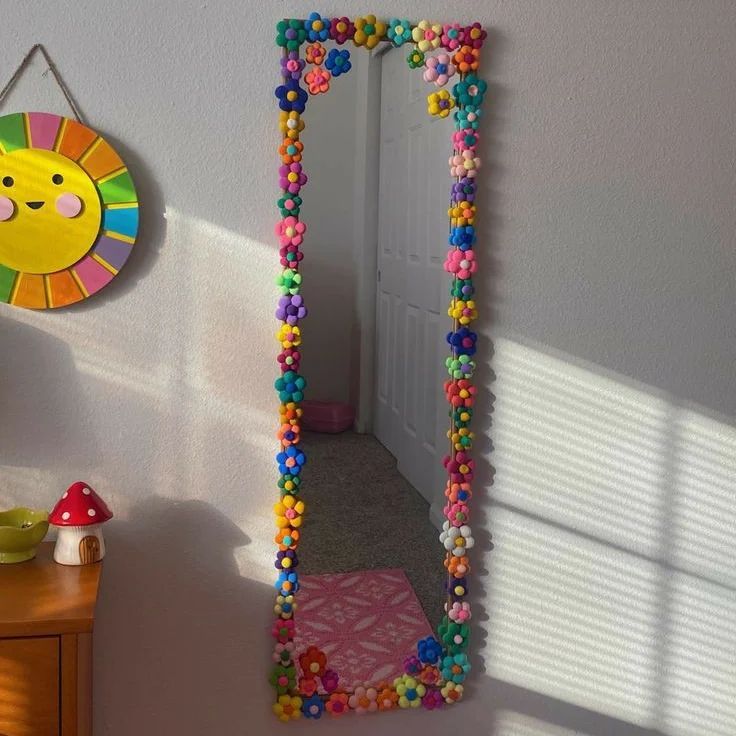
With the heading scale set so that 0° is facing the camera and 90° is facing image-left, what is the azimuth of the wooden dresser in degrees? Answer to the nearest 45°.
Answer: approximately 0°

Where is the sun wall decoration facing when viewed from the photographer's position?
facing the viewer

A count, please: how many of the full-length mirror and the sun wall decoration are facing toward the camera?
2

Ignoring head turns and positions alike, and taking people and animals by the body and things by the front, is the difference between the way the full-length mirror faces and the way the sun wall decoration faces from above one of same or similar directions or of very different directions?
same or similar directions

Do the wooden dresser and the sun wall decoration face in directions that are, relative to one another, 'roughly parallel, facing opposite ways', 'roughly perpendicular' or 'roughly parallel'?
roughly parallel

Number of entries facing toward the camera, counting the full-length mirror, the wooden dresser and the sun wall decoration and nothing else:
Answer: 3

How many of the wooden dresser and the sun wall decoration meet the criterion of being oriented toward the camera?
2

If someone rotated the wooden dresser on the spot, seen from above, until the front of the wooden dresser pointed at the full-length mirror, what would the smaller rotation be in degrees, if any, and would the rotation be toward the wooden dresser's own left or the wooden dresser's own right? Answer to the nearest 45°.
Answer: approximately 135° to the wooden dresser's own left
